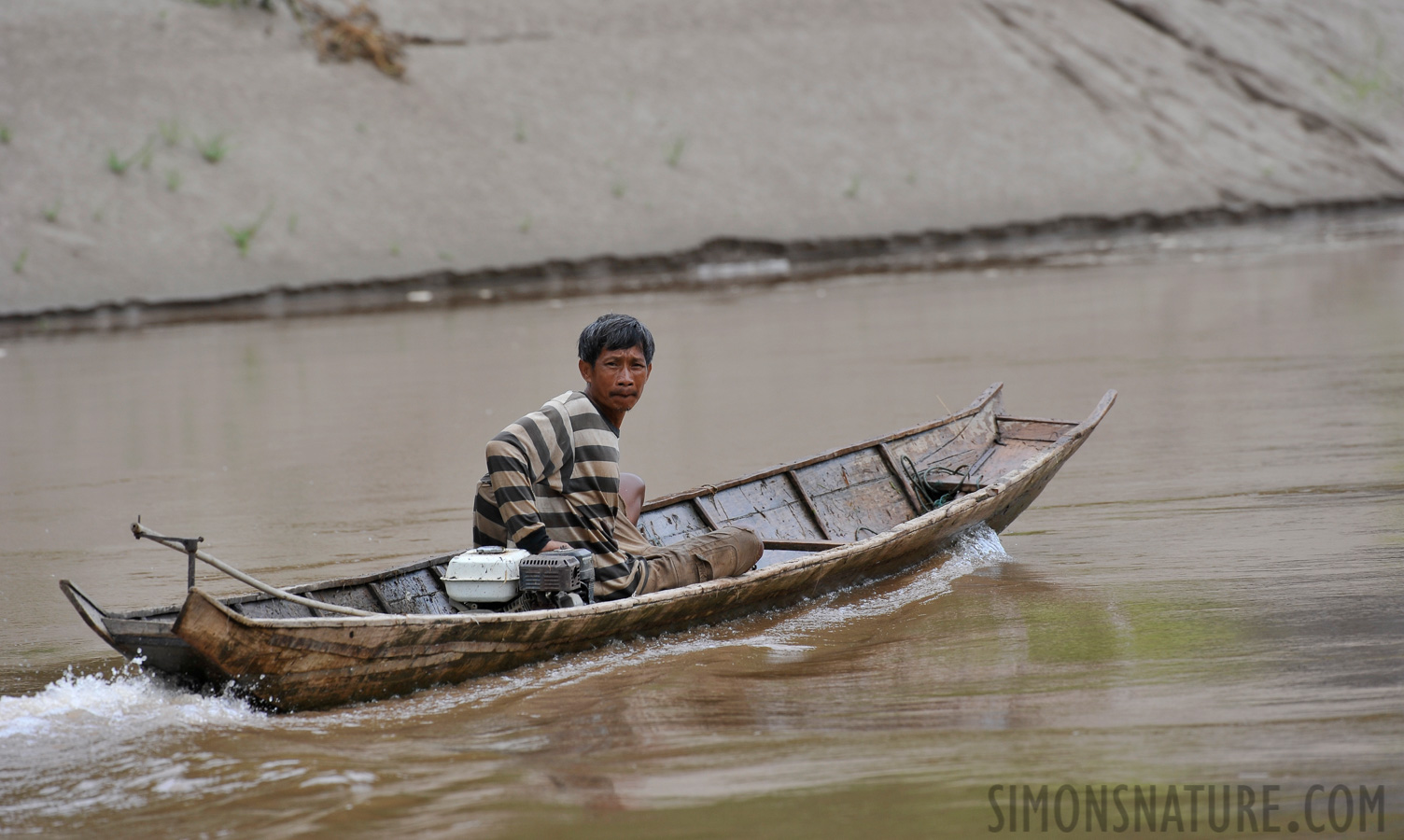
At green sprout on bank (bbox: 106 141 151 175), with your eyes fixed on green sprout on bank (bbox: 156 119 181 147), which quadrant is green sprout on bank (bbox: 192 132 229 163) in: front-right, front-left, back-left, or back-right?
front-right

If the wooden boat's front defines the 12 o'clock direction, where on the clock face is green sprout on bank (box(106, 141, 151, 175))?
The green sprout on bank is roughly at 10 o'clock from the wooden boat.

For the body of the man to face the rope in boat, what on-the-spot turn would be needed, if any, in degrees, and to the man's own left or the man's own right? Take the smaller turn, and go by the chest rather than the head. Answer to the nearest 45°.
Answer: approximately 45° to the man's own left

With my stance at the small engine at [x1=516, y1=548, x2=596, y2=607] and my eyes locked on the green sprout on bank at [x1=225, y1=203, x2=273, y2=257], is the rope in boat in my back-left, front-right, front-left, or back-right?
front-right

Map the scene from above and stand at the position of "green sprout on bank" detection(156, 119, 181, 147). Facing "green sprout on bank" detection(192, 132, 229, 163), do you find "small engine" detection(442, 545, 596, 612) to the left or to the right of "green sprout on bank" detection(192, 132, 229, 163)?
right

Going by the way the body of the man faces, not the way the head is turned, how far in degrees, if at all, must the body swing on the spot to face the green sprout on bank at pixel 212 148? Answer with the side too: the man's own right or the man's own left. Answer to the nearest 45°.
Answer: approximately 90° to the man's own left

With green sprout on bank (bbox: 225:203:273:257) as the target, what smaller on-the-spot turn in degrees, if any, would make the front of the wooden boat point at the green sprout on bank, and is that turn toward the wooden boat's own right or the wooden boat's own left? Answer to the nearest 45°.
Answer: approximately 45° to the wooden boat's own left

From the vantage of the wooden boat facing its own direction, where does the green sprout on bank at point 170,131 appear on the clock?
The green sprout on bank is roughly at 10 o'clock from the wooden boat.

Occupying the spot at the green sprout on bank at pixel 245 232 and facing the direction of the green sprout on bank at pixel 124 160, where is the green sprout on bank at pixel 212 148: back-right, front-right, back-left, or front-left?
front-right

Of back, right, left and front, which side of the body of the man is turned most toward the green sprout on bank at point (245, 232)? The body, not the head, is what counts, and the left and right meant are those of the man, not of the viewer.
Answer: left

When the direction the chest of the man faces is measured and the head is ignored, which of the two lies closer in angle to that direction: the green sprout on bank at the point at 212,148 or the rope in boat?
the rope in boat

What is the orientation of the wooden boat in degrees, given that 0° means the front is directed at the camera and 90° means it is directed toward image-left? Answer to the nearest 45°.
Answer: approximately 225°

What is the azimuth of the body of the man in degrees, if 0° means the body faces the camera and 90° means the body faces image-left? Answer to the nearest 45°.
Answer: approximately 270°

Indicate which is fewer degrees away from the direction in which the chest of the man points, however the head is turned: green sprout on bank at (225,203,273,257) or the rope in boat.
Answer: the rope in boat
